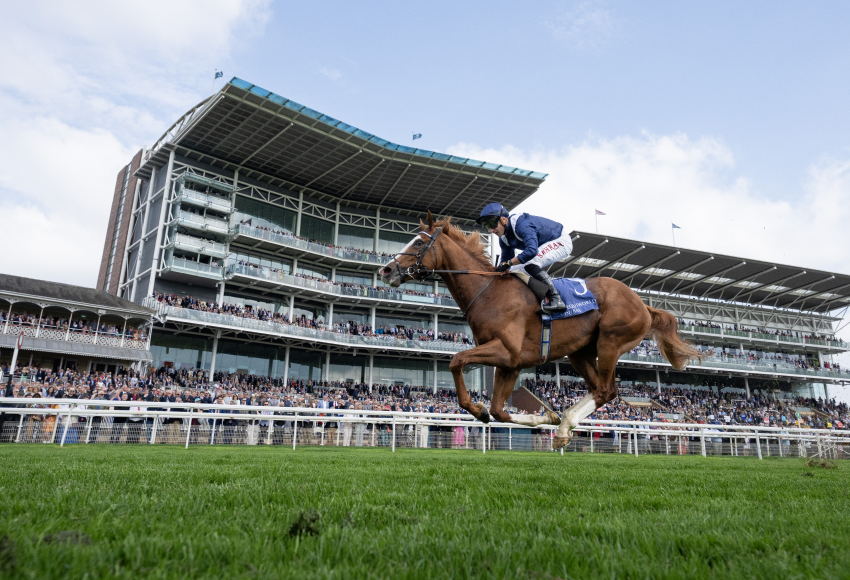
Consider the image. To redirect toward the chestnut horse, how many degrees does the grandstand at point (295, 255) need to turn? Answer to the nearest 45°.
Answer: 0° — it already faces it

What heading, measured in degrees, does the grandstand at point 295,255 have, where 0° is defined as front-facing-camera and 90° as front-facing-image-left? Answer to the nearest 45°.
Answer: approximately 315°

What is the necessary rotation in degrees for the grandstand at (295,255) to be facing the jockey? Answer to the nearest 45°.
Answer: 0° — it already faces them

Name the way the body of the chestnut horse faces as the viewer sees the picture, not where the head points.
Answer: to the viewer's left

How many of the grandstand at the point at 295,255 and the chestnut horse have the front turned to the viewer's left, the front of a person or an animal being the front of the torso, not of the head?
1
